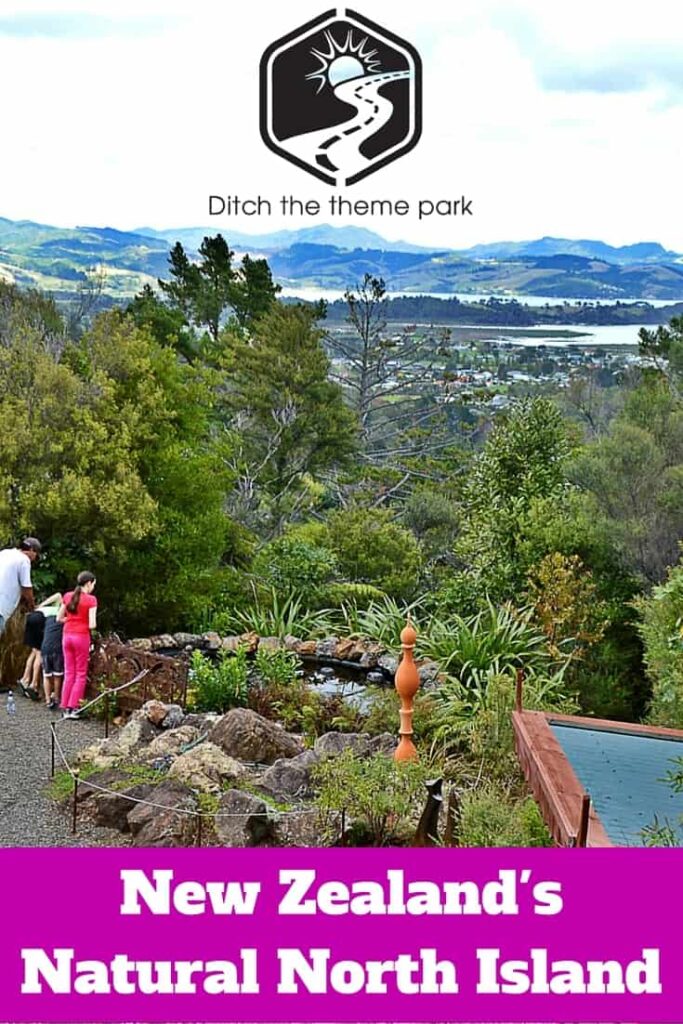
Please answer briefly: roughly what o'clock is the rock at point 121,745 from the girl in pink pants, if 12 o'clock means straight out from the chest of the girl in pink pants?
The rock is roughly at 4 o'clock from the girl in pink pants.

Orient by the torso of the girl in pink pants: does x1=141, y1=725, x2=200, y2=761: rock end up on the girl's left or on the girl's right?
on the girl's right

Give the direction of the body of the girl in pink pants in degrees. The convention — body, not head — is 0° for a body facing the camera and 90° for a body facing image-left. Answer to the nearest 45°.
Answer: approximately 225°

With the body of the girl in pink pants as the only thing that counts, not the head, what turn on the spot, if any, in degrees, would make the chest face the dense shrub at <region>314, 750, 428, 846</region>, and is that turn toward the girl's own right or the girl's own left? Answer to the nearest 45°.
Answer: approximately 90° to the girl's own right

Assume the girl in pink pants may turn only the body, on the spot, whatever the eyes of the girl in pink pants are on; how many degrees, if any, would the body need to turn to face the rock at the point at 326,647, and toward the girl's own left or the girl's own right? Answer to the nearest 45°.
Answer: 0° — they already face it

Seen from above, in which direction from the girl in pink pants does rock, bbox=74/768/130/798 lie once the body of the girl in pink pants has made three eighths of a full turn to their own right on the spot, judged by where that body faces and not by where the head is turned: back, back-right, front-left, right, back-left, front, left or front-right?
front

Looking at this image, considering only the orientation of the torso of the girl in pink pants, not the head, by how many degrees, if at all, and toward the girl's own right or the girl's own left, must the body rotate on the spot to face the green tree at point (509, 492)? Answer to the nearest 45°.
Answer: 0° — they already face it

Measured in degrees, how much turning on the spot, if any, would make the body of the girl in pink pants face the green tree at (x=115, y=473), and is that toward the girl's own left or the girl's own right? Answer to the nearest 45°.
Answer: approximately 45° to the girl's own left

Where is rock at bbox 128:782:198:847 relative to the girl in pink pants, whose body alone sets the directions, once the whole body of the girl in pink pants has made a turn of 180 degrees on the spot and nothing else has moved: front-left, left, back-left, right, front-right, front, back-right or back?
front-left
